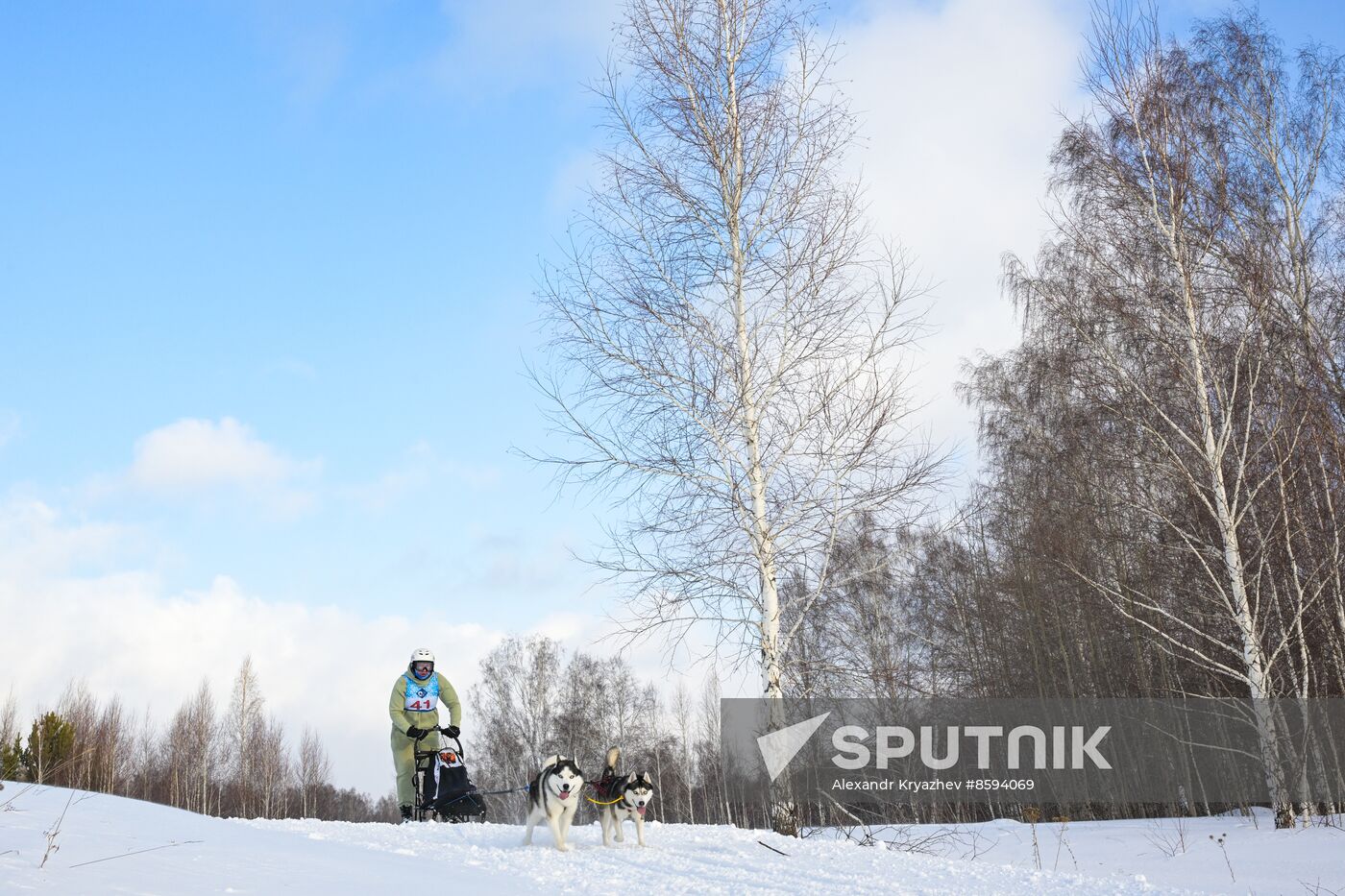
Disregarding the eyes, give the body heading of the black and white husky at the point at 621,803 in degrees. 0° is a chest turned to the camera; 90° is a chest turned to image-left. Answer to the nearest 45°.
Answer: approximately 315°

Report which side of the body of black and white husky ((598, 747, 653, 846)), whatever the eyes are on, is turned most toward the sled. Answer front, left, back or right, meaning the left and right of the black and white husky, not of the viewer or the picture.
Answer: back

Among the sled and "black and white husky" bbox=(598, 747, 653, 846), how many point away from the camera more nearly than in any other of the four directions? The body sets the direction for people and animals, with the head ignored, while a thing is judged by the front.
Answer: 0

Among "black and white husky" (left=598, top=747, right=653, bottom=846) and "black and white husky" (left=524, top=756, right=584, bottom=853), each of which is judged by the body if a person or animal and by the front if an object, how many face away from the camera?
0

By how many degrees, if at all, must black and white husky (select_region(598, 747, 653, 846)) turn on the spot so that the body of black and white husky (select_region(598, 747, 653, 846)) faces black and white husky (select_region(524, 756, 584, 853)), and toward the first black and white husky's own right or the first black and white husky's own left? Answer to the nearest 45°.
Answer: approximately 90° to the first black and white husky's own right

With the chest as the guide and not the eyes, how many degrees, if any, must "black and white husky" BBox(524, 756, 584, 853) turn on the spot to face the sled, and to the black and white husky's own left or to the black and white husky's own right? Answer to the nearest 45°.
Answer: approximately 135° to the black and white husky's own left

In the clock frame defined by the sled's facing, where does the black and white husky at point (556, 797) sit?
The black and white husky is roughly at 1 o'clock from the sled.

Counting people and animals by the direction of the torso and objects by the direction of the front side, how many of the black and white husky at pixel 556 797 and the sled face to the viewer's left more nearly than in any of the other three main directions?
0

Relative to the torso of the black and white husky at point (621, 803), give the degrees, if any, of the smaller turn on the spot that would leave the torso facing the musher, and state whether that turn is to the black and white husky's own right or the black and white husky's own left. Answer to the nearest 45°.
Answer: approximately 180°

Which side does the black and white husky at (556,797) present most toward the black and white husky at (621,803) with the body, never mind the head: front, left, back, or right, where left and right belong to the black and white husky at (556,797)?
left

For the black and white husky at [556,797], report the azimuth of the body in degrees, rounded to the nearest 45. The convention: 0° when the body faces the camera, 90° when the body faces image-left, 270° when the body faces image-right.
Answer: approximately 315°

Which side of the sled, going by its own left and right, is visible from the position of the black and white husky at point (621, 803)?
front

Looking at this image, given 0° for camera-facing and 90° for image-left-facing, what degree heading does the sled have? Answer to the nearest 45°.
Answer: approximately 315°
